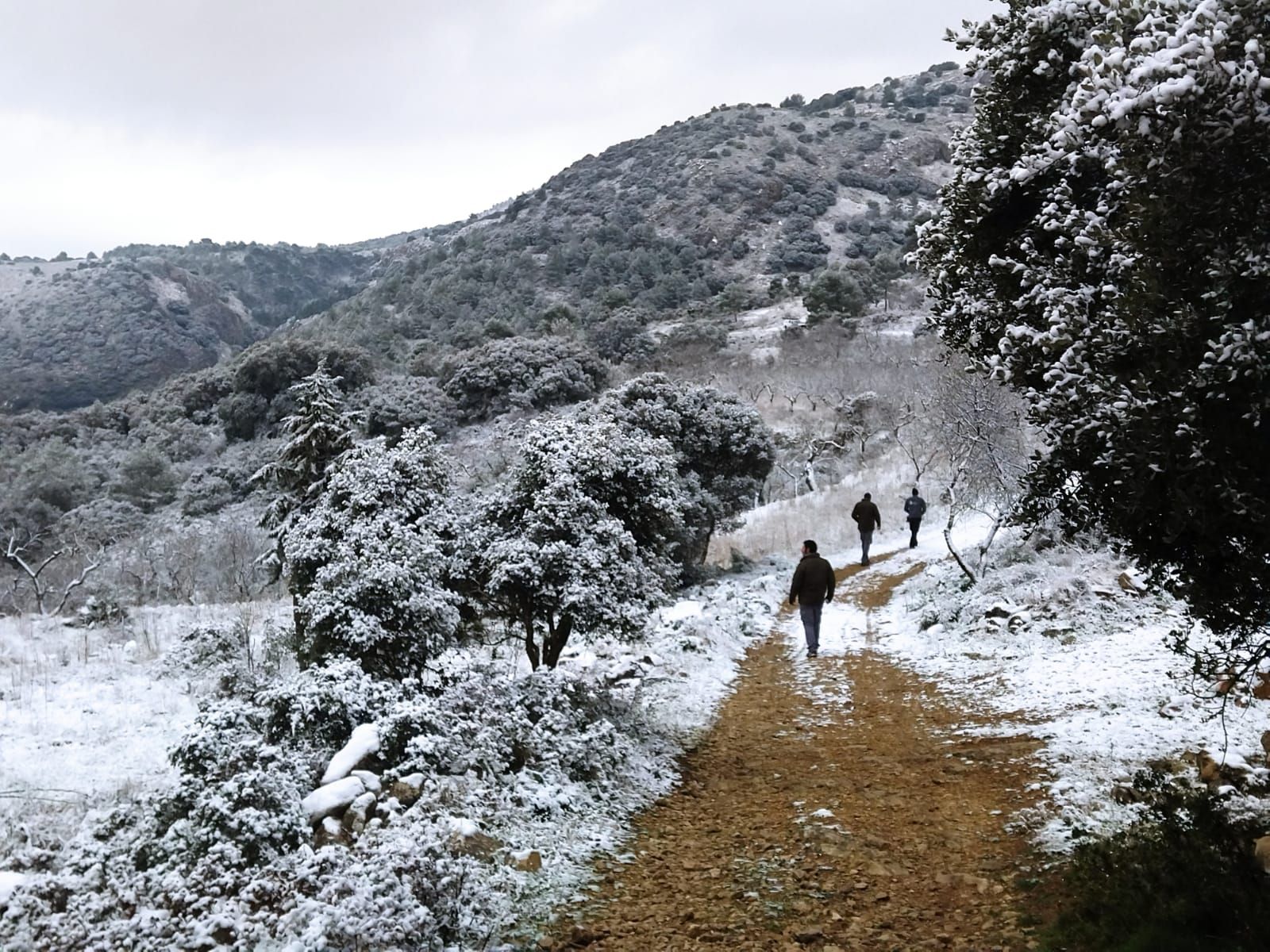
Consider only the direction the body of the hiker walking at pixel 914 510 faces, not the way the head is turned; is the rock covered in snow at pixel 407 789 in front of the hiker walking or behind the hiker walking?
behind

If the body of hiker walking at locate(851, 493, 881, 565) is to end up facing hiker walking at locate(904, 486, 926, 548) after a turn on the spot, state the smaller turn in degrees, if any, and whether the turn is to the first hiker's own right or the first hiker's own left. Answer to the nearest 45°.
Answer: approximately 45° to the first hiker's own right

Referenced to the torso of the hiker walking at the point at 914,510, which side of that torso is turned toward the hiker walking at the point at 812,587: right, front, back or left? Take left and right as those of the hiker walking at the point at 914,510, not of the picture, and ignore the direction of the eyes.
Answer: back

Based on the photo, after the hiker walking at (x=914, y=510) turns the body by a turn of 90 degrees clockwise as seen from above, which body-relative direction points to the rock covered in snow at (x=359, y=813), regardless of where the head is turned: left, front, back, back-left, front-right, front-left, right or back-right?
right

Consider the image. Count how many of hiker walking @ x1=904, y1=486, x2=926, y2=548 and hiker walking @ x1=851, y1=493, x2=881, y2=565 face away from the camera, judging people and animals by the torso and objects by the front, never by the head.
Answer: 2

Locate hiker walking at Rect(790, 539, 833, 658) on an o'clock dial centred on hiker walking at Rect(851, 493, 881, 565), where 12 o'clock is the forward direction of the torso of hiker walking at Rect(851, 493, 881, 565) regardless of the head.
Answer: hiker walking at Rect(790, 539, 833, 658) is roughly at 6 o'clock from hiker walking at Rect(851, 493, 881, 565).

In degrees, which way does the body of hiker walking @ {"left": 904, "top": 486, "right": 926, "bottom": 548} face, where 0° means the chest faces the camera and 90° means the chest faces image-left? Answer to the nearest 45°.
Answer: approximately 180°

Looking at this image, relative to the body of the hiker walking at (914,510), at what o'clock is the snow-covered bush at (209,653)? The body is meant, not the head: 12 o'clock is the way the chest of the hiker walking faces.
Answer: The snow-covered bush is roughly at 7 o'clock from the hiker walking.

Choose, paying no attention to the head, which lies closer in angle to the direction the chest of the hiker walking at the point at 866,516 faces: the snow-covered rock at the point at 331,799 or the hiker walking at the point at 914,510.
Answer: the hiker walking

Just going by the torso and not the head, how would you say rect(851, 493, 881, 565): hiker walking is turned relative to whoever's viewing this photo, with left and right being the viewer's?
facing away from the viewer
